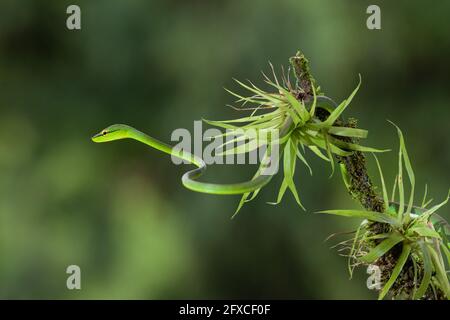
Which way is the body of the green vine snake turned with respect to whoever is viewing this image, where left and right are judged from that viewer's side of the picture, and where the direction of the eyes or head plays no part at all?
facing to the left of the viewer
